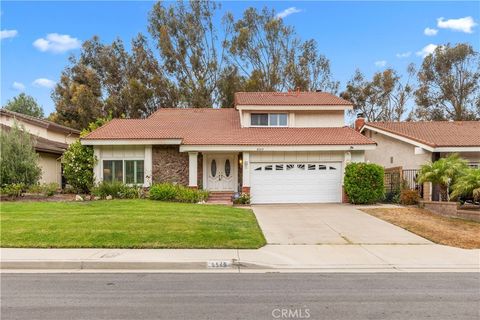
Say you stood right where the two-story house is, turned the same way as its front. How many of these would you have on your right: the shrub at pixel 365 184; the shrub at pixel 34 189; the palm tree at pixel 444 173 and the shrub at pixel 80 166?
2

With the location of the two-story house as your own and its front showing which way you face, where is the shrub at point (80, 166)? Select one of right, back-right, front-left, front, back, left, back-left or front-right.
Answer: right

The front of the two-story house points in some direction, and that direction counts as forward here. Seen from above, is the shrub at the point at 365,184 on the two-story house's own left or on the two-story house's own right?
on the two-story house's own left

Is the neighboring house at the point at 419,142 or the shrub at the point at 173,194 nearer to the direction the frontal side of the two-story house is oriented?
the shrub

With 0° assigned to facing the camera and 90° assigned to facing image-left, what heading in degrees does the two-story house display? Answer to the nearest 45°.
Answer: approximately 0°

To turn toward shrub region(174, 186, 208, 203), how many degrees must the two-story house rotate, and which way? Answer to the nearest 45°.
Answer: approximately 45° to its right

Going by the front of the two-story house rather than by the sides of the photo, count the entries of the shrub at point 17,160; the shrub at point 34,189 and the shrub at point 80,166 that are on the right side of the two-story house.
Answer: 3

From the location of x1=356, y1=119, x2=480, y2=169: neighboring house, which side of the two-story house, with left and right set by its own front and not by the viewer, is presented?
left

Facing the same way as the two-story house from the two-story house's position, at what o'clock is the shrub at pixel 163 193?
The shrub is roughly at 2 o'clock from the two-story house.

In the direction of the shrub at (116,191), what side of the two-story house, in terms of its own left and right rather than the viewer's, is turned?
right

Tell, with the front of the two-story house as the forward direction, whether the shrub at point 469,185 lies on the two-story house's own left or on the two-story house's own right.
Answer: on the two-story house's own left

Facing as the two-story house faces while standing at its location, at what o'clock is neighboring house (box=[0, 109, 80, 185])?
The neighboring house is roughly at 4 o'clock from the two-story house.

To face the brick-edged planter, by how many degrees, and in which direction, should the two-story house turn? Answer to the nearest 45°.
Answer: approximately 45° to its left

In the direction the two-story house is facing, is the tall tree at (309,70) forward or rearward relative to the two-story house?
rearward

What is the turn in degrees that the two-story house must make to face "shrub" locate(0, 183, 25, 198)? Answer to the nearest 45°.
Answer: approximately 90° to its right
